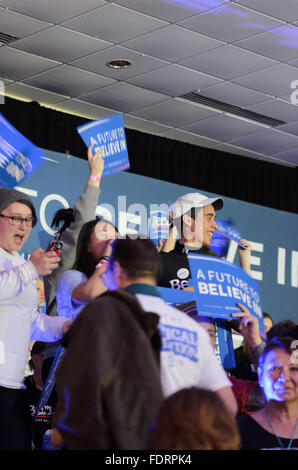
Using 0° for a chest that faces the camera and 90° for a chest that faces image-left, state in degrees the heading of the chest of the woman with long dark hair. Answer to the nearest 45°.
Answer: approximately 270°

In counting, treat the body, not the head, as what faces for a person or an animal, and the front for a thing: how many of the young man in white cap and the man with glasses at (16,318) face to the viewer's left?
0

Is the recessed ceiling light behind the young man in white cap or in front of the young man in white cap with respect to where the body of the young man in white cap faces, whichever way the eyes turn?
behind

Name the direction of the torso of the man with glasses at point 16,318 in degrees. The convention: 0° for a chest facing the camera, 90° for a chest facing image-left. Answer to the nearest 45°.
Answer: approximately 315°

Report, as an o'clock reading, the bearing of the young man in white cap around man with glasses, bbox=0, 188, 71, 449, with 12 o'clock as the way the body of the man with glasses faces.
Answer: The young man in white cap is roughly at 9 o'clock from the man with glasses.

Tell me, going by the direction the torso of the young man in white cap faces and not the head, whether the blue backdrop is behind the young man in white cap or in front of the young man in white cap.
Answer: behind

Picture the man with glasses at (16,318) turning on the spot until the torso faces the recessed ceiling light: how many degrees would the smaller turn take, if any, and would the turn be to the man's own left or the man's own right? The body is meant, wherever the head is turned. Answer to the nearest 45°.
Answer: approximately 135° to the man's own left

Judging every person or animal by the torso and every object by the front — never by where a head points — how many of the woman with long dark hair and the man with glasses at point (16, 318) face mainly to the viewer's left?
0

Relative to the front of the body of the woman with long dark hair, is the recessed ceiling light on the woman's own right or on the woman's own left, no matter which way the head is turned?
on the woman's own left
